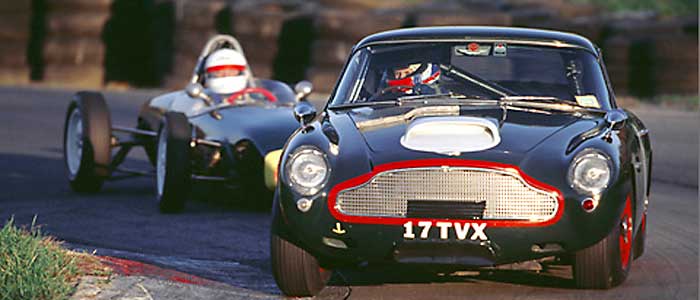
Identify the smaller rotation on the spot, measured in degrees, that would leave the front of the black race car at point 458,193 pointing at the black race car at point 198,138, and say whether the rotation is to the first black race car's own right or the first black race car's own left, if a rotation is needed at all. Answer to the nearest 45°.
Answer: approximately 135° to the first black race car's own right

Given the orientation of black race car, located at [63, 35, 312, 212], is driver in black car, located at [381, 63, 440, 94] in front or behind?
in front

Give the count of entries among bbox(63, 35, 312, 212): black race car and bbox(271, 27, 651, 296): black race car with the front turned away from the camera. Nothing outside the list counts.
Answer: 0

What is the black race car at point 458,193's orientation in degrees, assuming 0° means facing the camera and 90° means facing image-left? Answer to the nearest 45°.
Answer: approximately 0°

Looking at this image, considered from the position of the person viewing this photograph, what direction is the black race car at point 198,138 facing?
facing the viewer and to the right of the viewer
